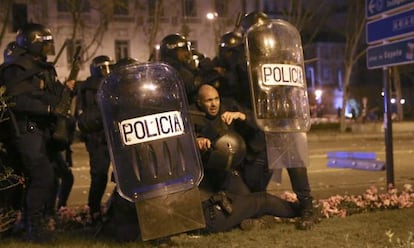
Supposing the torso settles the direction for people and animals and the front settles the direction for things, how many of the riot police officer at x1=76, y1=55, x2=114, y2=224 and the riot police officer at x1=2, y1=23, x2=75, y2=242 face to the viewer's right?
2

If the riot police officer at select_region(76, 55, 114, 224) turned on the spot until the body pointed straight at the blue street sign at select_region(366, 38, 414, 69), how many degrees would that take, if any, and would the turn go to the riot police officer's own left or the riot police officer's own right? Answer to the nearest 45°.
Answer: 0° — they already face it

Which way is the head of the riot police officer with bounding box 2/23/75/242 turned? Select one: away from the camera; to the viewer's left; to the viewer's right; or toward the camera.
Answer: to the viewer's right

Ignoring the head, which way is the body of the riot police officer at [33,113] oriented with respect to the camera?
to the viewer's right

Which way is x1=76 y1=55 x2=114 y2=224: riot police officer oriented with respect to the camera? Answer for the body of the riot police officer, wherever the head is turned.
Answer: to the viewer's right

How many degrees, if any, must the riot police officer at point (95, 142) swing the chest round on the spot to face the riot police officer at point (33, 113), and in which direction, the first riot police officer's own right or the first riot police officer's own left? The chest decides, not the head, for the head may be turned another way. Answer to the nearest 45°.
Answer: approximately 135° to the first riot police officer's own right

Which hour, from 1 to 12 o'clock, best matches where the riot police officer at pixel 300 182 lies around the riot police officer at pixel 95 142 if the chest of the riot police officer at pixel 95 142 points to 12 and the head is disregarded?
the riot police officer at pixel 300 182 is roughly at 1 o'clock from the riot police officer at pixel 95 142.
